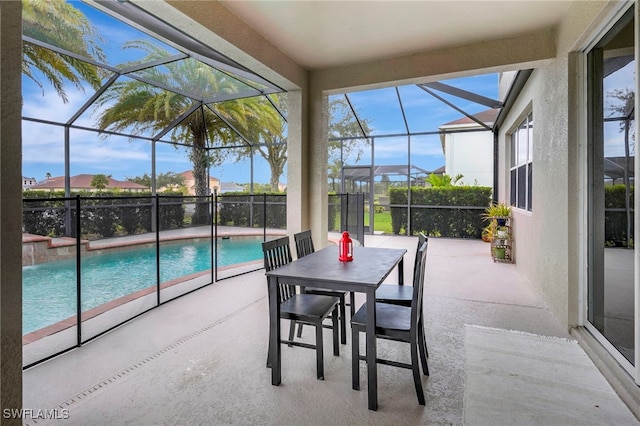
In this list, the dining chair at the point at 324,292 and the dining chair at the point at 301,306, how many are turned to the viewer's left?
0

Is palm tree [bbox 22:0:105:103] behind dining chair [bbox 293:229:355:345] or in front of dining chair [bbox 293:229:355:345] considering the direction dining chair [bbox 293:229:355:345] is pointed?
behind

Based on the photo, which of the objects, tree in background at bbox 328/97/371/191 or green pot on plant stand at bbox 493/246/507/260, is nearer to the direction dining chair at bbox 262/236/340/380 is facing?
the green pot on plant stand

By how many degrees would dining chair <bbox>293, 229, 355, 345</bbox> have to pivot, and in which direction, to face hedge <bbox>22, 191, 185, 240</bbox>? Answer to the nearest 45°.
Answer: approximately 180°

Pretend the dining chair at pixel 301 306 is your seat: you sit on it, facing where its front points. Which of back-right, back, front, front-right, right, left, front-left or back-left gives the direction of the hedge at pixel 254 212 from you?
back-left

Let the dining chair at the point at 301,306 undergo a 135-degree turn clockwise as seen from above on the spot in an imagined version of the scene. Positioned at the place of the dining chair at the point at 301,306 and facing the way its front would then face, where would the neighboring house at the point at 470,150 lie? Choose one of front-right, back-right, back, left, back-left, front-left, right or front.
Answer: back-right

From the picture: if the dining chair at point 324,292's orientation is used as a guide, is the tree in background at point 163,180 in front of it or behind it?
behind

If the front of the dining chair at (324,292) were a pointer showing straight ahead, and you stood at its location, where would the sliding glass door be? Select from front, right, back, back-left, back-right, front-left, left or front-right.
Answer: front-left

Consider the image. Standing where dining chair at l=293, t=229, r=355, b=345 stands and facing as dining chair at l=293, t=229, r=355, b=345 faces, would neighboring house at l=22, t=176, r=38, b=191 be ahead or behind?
behind

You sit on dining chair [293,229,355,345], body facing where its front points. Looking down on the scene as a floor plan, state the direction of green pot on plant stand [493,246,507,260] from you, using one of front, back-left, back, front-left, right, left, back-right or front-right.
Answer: left

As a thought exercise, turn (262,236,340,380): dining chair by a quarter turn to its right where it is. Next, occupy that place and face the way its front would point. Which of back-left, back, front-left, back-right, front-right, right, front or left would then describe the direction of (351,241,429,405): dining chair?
left
